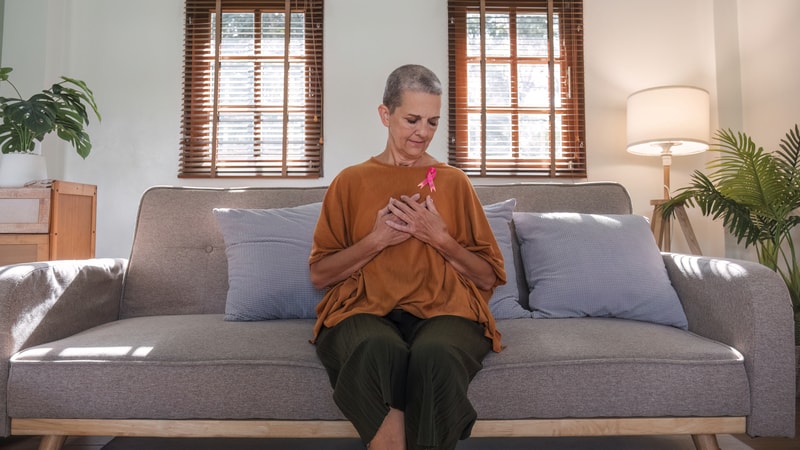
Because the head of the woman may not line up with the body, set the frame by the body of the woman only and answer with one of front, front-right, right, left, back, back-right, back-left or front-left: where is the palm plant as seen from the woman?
back-left

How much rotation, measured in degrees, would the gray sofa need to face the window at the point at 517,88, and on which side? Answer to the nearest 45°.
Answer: approximately 180°

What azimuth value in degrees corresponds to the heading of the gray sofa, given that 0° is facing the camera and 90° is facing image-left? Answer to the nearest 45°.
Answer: approximately 0°

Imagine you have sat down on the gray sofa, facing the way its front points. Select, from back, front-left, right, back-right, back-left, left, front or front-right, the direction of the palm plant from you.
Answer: back-left

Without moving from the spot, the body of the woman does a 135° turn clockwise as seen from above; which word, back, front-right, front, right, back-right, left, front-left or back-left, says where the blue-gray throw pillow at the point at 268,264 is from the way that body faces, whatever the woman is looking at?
front

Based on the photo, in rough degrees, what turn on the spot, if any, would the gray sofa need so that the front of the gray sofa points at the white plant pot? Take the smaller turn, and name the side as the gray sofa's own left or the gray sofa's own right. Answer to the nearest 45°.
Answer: approximately 135° to the gray sofa's own right

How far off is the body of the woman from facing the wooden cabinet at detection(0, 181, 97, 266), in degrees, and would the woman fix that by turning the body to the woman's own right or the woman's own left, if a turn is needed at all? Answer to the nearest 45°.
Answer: approximately 135° to the woman's own right
